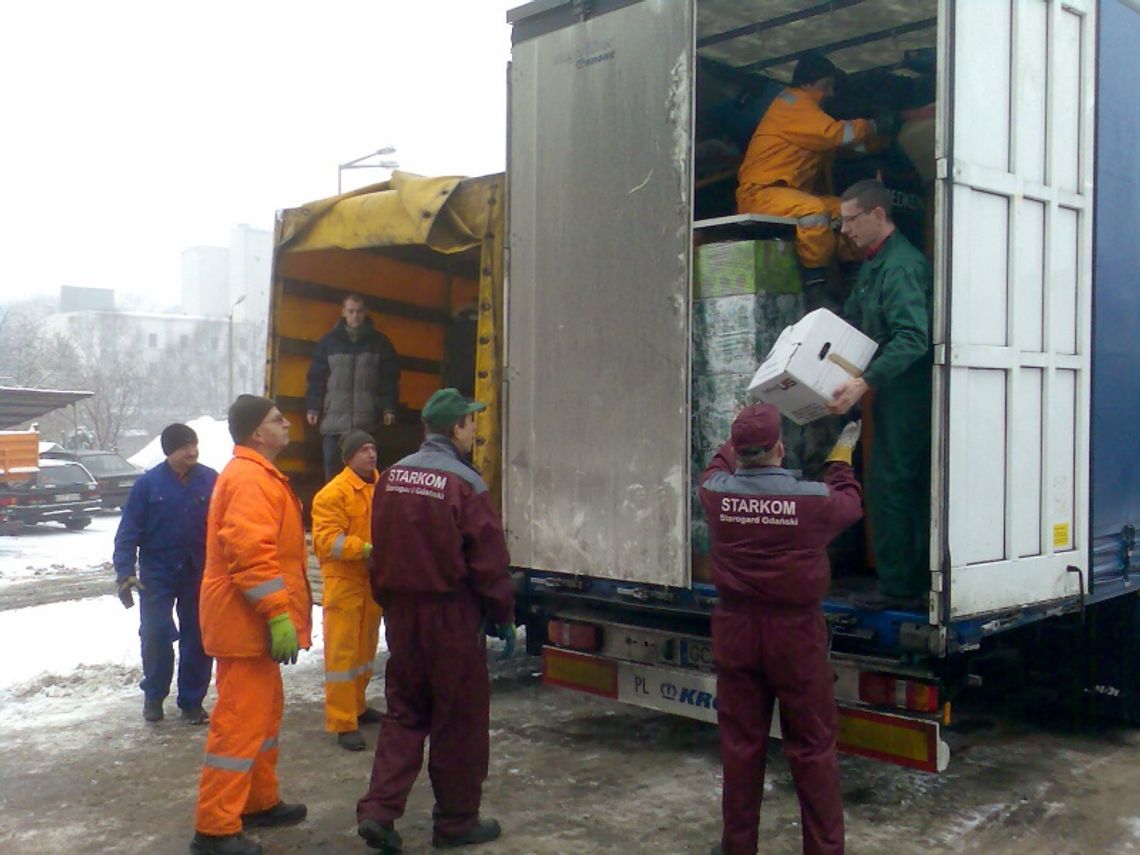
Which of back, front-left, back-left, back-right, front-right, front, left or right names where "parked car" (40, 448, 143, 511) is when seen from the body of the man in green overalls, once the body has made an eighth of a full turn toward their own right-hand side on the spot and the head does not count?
front

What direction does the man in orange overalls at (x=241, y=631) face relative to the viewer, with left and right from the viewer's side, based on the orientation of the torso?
facing to the right of the viewer

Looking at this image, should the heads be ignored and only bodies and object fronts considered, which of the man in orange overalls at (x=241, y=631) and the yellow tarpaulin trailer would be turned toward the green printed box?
the man in orange overalls

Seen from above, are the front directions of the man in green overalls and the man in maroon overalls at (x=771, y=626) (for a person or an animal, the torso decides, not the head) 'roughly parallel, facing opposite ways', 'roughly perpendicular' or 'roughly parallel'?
roughly perpendicular

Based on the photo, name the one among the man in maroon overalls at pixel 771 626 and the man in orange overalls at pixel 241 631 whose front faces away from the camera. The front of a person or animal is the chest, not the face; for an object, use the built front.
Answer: the man in maroon overalls

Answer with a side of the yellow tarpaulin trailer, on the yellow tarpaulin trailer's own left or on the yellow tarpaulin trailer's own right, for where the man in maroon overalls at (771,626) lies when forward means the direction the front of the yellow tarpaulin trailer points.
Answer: on the yellow tarpaulin trailer's own right

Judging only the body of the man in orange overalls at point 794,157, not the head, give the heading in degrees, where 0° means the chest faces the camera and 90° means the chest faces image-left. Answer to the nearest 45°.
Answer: approximately 270°

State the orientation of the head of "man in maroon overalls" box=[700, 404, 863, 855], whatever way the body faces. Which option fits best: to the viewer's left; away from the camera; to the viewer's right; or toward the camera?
away from the camera

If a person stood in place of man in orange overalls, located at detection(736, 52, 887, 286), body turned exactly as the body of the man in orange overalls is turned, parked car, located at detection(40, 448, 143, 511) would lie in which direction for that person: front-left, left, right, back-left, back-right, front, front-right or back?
back-left

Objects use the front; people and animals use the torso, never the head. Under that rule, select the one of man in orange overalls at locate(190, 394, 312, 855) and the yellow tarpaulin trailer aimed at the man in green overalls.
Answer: the man in orange overalls

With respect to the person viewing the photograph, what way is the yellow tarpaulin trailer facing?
facing away from the viewer and to the right of the viewer

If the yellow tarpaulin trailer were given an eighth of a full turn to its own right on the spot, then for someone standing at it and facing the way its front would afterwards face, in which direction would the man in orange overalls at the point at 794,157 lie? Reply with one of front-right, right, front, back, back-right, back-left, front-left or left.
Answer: front-right

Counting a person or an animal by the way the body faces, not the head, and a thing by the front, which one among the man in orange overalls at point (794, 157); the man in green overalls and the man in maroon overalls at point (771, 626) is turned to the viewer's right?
the man in orange overalls

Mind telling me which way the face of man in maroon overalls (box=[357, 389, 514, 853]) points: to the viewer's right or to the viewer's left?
to the viewer's right

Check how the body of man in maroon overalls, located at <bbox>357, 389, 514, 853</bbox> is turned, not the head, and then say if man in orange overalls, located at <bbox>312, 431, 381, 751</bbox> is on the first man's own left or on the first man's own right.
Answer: on the first man's own left
